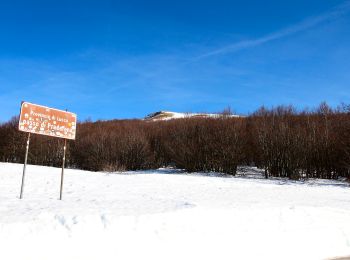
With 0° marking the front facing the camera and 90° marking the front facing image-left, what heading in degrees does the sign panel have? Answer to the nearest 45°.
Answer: approximately 0°
